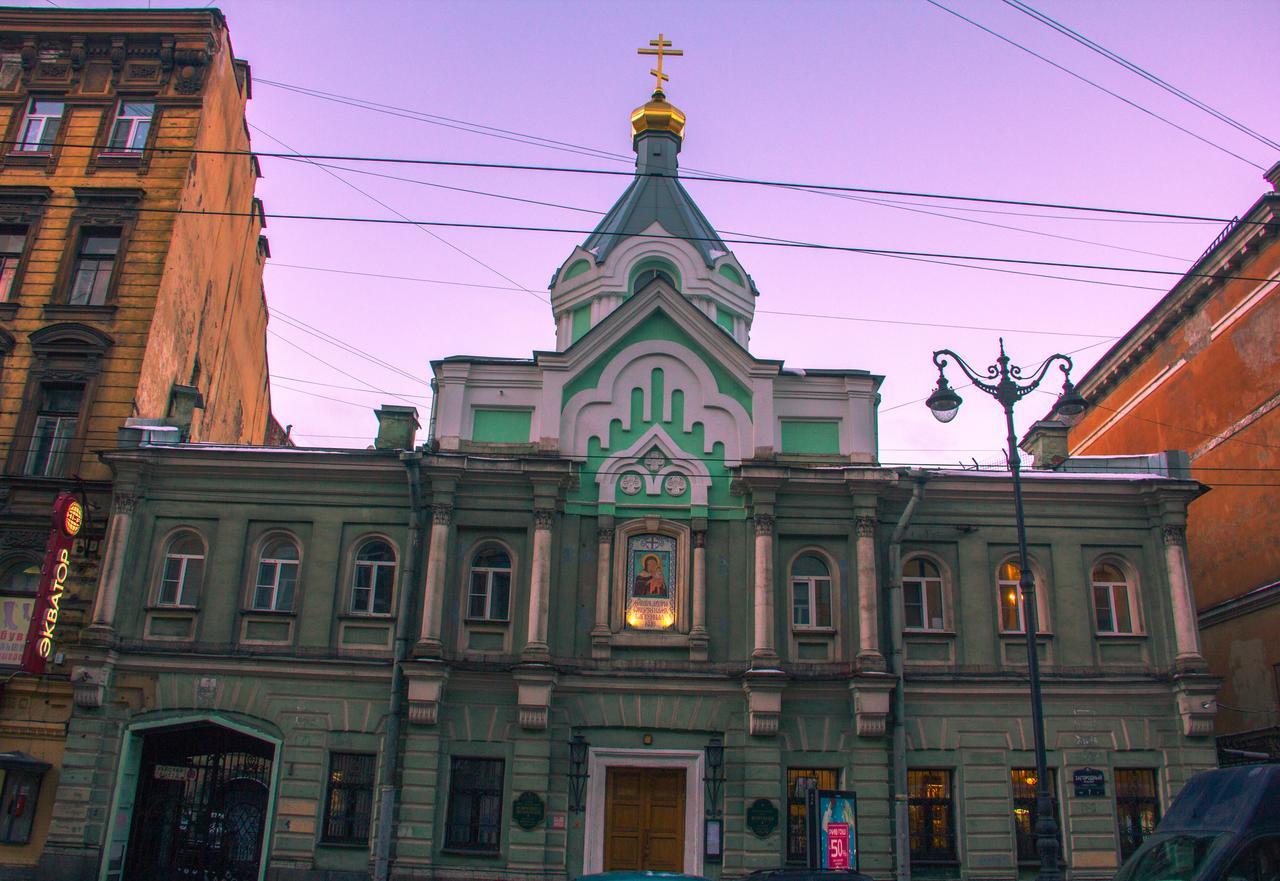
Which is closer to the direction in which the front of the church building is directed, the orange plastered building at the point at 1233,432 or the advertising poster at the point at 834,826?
the advertising poster

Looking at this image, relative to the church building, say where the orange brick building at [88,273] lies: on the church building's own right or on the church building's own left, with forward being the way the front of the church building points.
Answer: on the church building's own right

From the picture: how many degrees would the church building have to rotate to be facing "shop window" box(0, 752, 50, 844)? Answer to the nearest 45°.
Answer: approximately 90° to its right

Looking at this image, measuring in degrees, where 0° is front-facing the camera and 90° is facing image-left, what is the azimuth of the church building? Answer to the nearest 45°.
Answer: approximately 0°

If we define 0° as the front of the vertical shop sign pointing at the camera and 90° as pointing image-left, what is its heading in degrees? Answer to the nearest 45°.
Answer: approximately 315°
